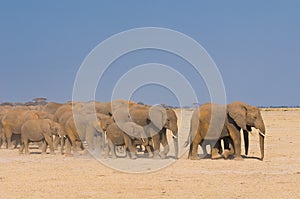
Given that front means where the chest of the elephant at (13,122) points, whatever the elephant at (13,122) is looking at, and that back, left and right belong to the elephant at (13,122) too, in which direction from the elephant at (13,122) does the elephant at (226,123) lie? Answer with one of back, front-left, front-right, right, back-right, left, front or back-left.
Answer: front-right

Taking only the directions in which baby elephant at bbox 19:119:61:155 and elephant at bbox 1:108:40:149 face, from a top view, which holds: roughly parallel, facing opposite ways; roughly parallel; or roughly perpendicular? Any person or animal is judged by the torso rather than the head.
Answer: roughly parallel

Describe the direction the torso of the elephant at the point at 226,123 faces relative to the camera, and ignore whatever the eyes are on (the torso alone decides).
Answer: to the viewer's right

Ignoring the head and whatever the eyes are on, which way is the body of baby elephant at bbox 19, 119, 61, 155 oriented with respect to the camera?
to the viewer's right

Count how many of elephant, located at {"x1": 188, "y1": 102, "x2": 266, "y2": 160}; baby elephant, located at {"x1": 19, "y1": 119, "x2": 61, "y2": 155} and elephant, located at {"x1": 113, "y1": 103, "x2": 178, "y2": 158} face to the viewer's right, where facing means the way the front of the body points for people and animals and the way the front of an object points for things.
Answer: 3

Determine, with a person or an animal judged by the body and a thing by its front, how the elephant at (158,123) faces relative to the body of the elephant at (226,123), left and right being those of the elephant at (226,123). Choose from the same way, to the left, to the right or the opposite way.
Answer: the same way

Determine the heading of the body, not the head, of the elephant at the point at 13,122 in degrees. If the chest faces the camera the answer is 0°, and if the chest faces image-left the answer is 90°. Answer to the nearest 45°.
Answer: approximately 270°

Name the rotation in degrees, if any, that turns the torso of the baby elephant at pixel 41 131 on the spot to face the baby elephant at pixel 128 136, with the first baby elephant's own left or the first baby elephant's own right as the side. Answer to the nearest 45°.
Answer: approximately 45° to the first baby elephant's own right

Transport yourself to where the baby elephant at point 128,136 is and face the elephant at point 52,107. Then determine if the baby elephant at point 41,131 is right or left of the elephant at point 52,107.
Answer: left

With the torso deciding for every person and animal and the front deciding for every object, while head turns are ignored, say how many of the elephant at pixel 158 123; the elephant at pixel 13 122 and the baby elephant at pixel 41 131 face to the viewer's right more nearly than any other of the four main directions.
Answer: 3

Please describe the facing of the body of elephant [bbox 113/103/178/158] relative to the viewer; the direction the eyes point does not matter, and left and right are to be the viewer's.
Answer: facing to the right of the viewer
